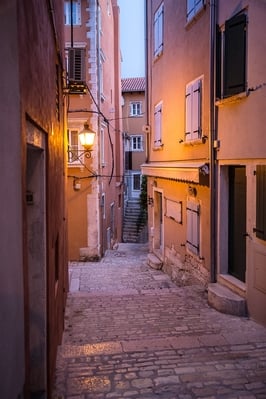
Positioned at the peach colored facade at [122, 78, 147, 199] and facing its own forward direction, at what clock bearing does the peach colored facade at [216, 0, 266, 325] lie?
the peach colored facade at [216, 0, 266, 325] is roughly at 12 o'clock from the peach colored facade at [122, 78, 147, 199].

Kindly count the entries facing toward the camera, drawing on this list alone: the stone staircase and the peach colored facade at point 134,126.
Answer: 2

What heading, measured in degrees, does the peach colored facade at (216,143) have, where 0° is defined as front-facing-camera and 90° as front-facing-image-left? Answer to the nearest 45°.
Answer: approximately 45°

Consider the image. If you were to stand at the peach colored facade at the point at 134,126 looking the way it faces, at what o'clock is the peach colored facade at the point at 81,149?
the peach colored facade at the point at 81,149 is roughly at 12 o'clock from the peach colored facade at the point at 134,126.

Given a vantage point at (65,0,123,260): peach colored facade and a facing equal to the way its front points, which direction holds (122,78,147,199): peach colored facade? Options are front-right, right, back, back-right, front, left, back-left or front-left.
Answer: back-left
